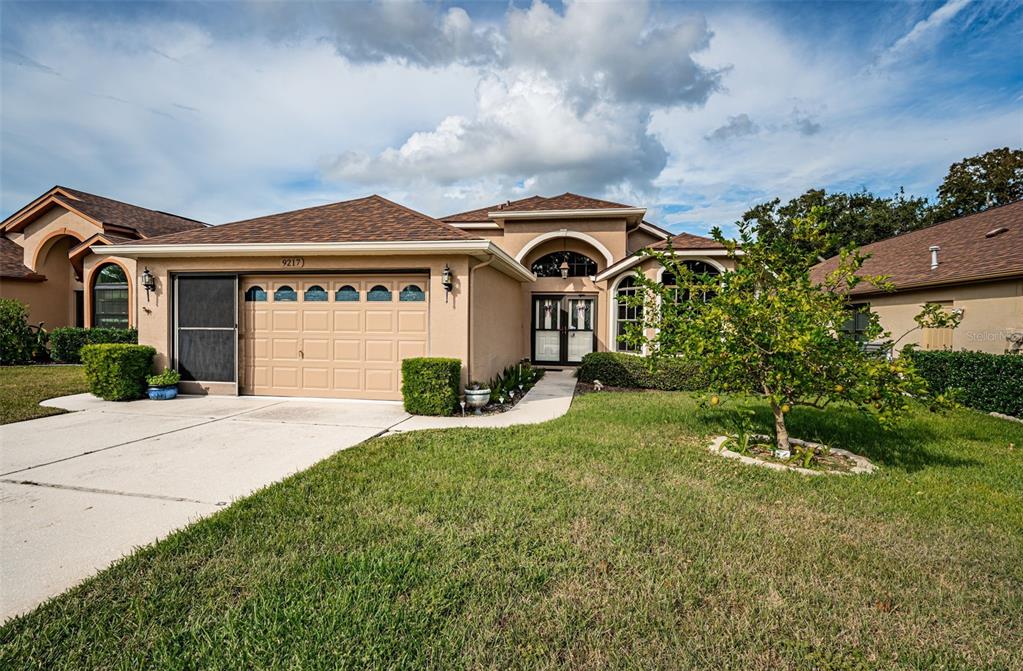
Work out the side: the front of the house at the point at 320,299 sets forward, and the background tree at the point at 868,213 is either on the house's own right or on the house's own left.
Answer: on the house's own left

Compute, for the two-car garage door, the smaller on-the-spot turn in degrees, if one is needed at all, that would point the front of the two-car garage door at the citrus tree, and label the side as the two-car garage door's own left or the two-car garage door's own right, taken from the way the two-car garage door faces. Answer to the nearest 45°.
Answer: approximately 45° to the two-car garage door's own left

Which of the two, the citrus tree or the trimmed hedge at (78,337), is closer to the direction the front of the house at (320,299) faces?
the citrus tree

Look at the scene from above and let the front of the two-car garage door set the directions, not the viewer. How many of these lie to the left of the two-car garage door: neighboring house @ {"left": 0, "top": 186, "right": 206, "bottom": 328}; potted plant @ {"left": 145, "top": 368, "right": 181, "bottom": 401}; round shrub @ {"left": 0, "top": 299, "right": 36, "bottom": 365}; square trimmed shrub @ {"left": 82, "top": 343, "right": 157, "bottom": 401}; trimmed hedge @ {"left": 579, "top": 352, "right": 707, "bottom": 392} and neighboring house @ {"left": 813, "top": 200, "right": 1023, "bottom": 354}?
2

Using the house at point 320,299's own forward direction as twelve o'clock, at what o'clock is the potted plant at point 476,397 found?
The potted plant is roughly at 10 o'clock from the house.

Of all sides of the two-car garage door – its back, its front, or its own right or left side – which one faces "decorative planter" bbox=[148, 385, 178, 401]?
right

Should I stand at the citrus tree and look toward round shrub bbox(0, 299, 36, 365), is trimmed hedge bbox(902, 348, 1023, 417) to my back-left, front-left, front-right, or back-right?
back-right

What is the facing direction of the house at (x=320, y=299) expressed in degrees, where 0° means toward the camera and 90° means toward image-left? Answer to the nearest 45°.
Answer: approximately 0°

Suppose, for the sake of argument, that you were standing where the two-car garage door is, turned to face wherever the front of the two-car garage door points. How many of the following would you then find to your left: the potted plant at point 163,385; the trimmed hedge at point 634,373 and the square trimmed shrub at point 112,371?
1

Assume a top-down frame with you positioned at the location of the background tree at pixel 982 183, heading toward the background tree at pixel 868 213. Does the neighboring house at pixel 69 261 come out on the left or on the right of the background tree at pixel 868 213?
left

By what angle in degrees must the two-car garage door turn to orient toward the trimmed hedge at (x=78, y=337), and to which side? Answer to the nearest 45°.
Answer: approximately 135° to its right

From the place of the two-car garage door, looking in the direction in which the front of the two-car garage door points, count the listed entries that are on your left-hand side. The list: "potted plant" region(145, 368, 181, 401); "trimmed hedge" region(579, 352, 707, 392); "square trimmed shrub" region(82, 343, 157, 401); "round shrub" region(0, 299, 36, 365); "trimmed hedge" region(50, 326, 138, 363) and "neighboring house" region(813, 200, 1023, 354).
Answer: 2

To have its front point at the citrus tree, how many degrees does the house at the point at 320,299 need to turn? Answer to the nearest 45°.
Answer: approximately 45° to its left

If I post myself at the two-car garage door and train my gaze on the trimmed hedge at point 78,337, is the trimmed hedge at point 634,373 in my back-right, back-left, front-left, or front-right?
back-right

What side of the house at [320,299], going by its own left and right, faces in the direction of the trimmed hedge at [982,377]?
left
